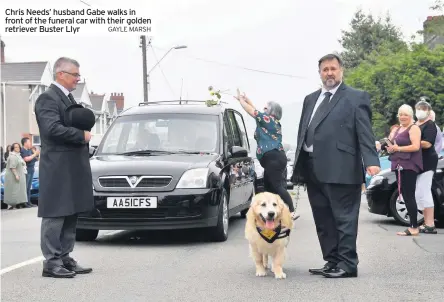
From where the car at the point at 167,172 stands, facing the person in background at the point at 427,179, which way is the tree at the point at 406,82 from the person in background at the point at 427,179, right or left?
left

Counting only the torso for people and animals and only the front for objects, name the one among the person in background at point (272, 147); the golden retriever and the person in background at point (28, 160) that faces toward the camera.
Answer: the golden retriever

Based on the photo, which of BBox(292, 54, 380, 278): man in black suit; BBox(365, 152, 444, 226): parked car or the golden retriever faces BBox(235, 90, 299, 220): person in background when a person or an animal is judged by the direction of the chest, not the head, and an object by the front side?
the parked car

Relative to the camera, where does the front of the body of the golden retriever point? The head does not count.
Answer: toward the camera

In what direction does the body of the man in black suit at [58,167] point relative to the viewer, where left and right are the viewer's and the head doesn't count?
facing to the right of the viewer

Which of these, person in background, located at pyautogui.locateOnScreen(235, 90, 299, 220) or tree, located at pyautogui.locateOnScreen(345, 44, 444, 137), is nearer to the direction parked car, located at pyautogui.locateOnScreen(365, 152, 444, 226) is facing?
the person in background

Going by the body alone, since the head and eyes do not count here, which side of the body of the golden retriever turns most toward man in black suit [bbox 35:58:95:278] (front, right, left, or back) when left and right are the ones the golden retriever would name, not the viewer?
right

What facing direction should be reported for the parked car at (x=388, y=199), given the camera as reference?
facing the viewer and to the left of the viewer

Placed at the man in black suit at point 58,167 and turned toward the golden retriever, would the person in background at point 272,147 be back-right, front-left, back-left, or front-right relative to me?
front-left

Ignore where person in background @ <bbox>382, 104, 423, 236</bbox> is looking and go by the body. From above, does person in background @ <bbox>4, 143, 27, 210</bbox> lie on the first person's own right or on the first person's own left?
on the first person's own right

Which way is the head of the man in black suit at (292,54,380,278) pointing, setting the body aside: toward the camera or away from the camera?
toward the camera

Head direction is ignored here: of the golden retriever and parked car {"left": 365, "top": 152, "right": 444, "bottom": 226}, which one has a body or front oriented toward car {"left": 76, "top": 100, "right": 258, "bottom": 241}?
parked car {"left": 365, "top": 152, "right": 444, "bottom": 226}
